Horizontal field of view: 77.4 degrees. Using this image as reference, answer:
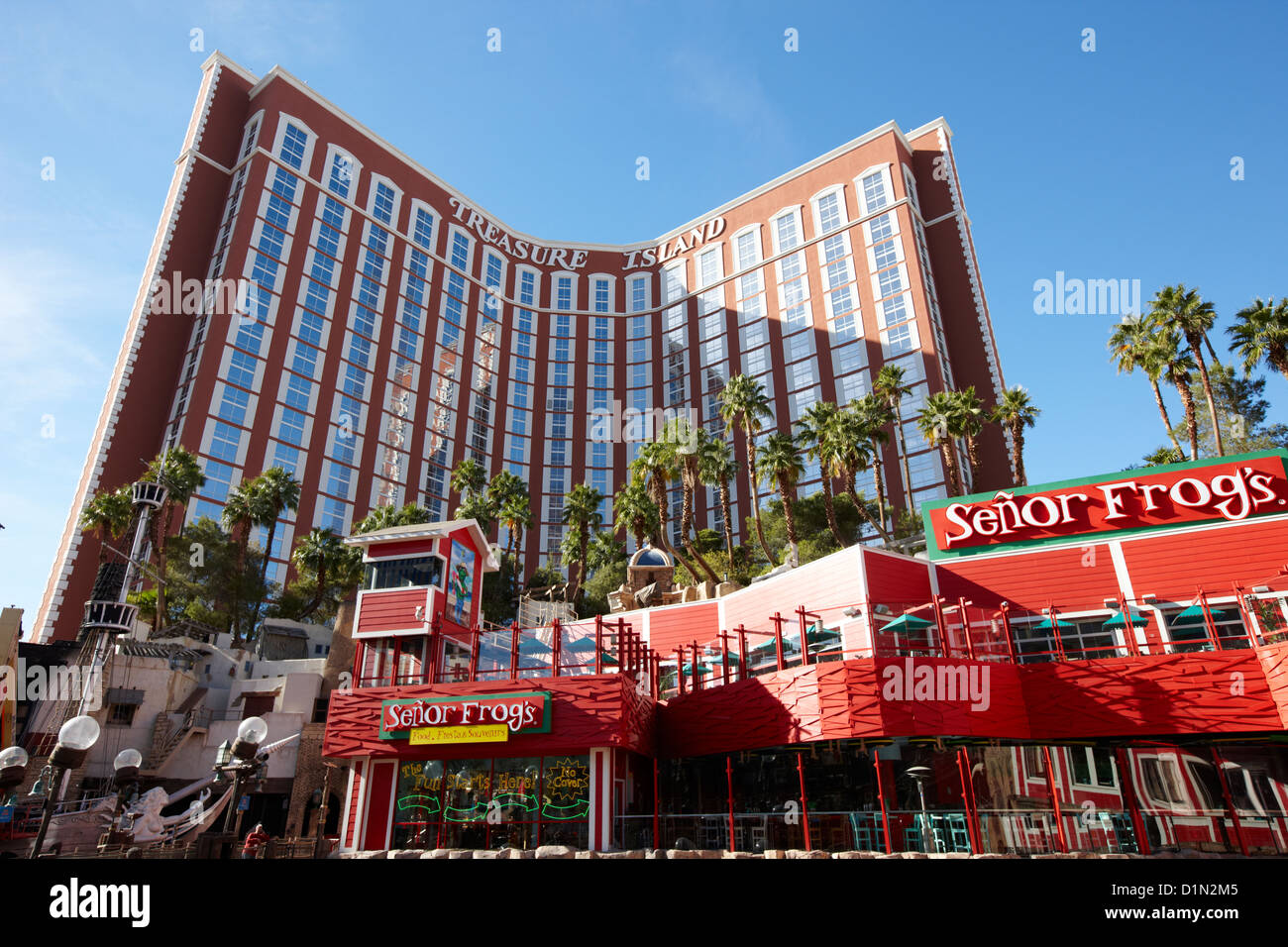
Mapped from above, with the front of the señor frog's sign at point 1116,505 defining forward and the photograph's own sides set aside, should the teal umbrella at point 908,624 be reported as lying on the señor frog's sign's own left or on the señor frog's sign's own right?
on the señor frog's sign's own right

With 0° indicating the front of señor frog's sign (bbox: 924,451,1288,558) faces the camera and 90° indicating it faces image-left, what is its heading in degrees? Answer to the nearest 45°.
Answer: approximately 0°

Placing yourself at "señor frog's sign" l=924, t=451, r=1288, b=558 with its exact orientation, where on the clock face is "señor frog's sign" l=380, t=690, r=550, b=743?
"señor frog's sign" l=380, t=690, r=550, b=743 is roughly at 2 o'clock from "señor frog's sign" l=924, t=451, r=1288, b=558.

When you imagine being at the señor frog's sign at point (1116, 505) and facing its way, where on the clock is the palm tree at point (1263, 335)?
The palm tree is roughly at 7 o'clock from the señor frog's sign.

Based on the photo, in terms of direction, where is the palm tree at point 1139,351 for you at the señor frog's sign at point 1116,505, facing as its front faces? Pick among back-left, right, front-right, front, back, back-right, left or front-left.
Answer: back

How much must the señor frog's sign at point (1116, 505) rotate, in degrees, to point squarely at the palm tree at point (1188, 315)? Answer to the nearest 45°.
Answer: approximately 180°

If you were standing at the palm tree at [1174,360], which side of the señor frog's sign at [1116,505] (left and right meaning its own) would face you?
back
